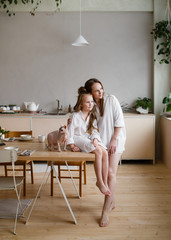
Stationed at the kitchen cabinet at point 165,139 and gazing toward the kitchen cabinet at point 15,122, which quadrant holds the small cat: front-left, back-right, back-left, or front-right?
front-left

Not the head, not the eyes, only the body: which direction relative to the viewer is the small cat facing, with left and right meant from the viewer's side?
facing the viewer and to the right of the viewer

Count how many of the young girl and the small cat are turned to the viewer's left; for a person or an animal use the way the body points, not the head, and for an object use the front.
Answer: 0

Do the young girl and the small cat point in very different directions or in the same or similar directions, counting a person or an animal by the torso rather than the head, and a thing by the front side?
same or similar directions

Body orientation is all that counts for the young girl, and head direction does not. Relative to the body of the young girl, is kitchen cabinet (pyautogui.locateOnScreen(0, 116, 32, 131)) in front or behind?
behind

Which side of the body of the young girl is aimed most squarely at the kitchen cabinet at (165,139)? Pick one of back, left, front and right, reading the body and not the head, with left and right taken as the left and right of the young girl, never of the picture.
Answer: left
